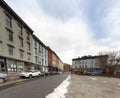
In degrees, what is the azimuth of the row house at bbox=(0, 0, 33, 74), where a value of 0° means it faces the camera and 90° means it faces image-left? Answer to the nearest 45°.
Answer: approximately 315°
